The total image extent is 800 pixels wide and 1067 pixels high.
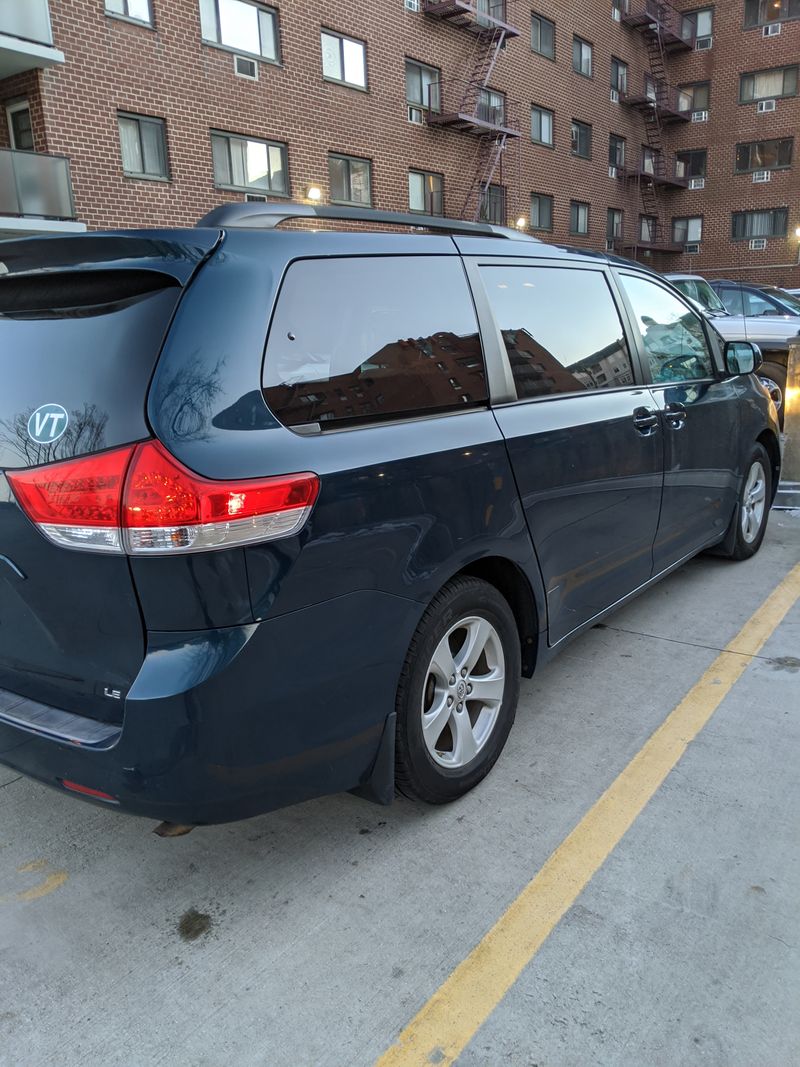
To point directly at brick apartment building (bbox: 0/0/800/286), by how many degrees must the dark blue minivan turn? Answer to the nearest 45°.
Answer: approximately 45° to its left

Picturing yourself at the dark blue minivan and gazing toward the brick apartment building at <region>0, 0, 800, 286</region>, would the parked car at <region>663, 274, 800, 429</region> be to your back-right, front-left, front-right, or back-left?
front-right

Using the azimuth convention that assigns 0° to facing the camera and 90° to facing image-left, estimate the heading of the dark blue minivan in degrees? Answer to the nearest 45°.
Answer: approximately 225°

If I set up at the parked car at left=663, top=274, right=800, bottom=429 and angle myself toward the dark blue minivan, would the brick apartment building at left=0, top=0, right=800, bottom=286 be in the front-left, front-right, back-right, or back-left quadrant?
back-right

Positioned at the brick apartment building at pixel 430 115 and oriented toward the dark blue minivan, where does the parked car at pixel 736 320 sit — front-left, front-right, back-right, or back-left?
front-left

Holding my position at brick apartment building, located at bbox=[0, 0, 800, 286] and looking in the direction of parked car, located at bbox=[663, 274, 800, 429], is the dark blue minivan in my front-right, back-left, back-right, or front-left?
front-right

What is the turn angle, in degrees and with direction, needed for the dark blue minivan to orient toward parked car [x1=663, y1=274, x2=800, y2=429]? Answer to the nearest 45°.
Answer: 0° — it already faces it
